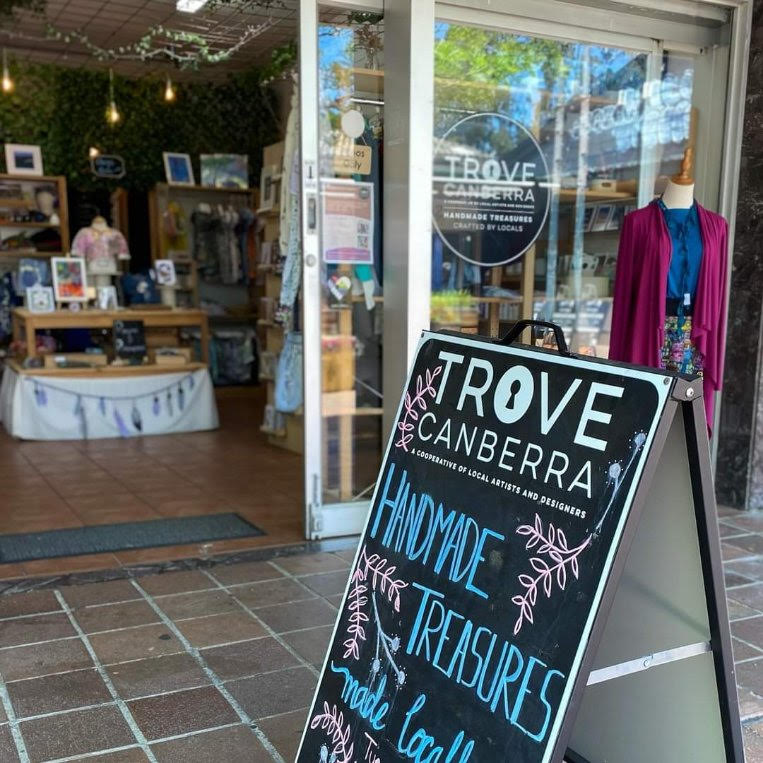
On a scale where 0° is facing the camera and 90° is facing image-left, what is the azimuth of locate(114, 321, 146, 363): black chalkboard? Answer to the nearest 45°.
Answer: approximately 0°

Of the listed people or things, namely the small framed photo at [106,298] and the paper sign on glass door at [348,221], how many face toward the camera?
2

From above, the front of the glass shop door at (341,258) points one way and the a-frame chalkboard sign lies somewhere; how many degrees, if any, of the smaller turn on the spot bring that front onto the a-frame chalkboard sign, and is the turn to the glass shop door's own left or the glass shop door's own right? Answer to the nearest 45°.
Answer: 0° — it already faces it

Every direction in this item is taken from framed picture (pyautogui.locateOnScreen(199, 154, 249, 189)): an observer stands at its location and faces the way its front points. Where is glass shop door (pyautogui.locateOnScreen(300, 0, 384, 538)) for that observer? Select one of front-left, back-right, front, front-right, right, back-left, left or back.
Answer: front

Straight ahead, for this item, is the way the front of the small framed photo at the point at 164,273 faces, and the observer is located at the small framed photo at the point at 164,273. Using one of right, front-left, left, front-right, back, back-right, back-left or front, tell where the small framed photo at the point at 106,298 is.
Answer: front-right

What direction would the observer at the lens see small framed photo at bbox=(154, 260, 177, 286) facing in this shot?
facing the viewer

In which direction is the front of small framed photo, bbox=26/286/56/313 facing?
toward the camera

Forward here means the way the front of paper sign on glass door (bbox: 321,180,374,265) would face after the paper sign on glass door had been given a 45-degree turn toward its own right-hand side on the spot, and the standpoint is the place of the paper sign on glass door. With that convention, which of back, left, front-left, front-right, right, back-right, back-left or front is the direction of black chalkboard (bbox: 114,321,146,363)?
right

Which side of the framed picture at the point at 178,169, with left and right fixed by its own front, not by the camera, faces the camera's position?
front

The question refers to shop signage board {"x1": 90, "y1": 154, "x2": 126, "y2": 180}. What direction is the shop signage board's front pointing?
toward the camera
